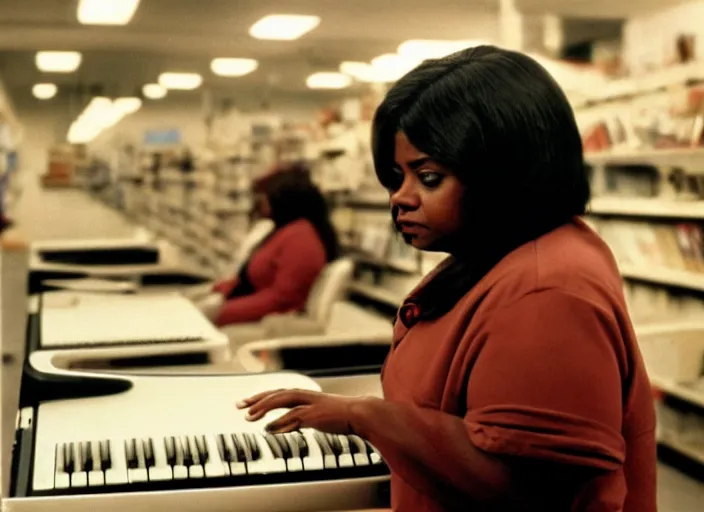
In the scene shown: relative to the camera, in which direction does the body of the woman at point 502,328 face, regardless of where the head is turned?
to the viewer's left

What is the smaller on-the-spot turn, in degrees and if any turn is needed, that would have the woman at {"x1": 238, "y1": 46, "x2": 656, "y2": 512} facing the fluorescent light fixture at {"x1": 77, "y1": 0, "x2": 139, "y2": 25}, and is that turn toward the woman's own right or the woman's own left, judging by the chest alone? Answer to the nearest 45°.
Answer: approximately 45° to the woman's own right

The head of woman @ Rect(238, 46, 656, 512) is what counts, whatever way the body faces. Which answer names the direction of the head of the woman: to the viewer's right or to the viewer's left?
to the viewer's left

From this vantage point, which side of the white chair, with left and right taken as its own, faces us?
left

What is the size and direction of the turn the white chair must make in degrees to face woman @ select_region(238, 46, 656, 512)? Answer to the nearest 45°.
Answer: approximately 90° to its left

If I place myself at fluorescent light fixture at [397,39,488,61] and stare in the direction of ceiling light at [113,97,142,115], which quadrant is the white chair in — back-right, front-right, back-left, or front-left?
back-left

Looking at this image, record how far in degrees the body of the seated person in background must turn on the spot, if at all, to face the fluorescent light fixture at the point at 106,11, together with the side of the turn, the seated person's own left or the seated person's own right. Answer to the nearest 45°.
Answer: approximately 45° to the seated person's own right

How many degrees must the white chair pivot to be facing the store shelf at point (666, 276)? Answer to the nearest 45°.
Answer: approximately 180°

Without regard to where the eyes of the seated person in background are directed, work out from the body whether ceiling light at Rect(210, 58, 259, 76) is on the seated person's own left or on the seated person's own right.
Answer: on the seated person's own right

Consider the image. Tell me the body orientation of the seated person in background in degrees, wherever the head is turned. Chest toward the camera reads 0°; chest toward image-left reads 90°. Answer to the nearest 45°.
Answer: approximately 90°
